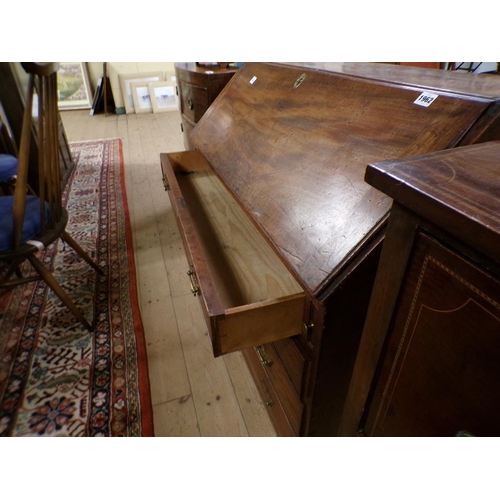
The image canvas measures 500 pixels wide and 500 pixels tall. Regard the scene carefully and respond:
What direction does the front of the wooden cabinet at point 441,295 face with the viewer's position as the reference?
facing the viewer and to the left of the viewer

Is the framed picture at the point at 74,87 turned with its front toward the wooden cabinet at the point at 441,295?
yes

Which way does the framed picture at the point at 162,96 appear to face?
toward the camera

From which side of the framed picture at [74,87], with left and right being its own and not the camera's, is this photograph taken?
front

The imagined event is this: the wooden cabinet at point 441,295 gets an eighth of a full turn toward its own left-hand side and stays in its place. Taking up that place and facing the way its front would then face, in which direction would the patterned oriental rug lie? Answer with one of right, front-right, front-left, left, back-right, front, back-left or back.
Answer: right

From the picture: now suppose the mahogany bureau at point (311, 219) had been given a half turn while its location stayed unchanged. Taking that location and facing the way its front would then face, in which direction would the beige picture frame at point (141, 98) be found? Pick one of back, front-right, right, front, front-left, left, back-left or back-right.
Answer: left

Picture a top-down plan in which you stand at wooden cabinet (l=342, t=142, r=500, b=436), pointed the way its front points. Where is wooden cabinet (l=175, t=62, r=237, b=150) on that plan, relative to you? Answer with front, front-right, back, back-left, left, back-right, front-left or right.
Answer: right

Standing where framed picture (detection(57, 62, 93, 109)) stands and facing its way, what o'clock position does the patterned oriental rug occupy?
The patterned oriental rug is roughly at 12 o'clock from the framed picture.

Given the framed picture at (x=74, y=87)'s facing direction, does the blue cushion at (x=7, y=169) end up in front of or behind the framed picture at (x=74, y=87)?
in front

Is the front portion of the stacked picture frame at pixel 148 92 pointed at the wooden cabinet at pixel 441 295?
yes

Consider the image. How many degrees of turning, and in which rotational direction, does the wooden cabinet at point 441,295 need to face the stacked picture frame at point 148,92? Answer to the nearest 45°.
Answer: approximately 90° to its right

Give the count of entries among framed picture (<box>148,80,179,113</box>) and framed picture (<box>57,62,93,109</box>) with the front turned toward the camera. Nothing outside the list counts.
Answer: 2

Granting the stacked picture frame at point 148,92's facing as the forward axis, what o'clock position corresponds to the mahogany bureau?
The mahogany bureau is roughly at 12 o'clock from the stacked picture frame.

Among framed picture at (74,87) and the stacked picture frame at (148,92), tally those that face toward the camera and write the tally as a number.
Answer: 2

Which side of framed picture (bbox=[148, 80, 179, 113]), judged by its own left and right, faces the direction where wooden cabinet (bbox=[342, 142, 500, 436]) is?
front

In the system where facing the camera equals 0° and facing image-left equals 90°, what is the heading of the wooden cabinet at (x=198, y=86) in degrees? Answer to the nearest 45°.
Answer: approximately 45°

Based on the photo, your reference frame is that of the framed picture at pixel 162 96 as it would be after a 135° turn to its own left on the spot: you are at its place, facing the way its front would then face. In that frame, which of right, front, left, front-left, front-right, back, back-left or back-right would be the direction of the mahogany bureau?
back-right
